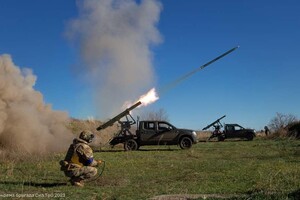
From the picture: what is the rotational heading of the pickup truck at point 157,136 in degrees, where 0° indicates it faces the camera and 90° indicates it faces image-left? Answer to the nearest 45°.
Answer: approximately 270°

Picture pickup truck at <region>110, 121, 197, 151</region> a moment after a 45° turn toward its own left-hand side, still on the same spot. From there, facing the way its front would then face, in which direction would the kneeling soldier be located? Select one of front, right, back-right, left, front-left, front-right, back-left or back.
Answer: back-right
